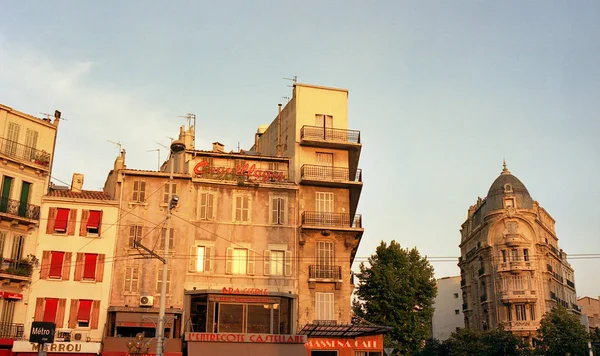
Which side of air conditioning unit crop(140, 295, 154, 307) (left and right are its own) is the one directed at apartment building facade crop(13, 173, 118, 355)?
right

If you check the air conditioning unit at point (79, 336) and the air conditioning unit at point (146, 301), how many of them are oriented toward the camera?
2

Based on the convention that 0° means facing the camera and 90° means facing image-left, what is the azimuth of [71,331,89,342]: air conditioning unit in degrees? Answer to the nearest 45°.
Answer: approximately 0°

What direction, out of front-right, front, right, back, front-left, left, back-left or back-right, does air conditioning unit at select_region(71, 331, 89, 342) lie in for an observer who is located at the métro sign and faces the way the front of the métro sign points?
back

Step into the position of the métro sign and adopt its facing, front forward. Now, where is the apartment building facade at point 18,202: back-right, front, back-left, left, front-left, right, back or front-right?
back

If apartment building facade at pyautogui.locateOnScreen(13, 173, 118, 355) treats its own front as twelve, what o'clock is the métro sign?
The métro sign is roughly at 12 o'clock from the apartment building facade.

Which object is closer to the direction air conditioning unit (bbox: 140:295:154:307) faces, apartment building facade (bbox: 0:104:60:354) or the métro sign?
the métro sign
